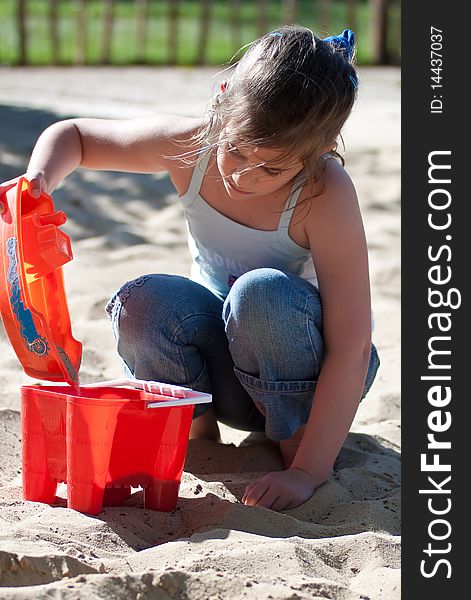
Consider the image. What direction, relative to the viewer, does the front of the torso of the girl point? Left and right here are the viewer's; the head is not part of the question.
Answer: facing the viewer and to the left of the viewer
